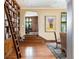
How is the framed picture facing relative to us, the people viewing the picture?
facing the viewer
